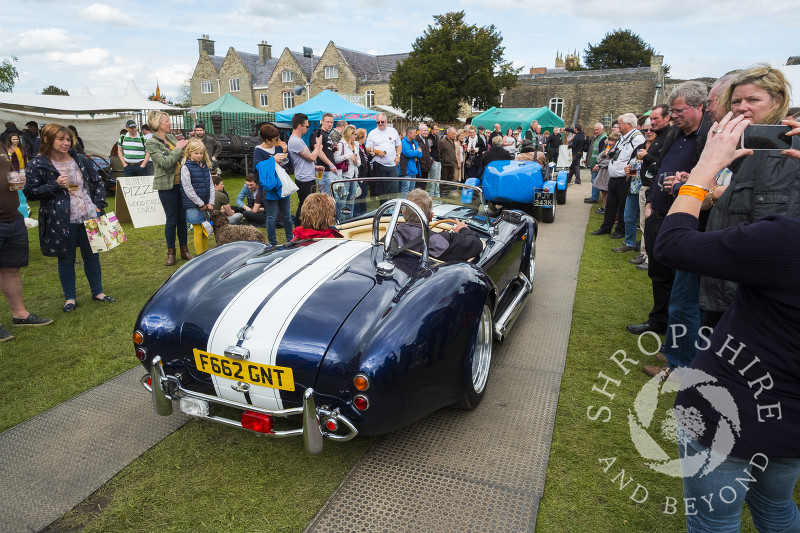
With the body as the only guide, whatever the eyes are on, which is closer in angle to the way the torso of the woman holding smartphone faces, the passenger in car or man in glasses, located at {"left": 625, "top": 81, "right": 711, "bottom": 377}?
the passenger in car

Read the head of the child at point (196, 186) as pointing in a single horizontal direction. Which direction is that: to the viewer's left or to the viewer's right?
to the viewer's right

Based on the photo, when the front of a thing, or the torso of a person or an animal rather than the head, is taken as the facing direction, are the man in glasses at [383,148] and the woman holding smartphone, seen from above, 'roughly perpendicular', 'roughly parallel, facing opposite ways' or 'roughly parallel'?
roughly perpendicular

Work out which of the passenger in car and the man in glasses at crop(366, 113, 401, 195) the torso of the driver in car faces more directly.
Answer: the man in glasses

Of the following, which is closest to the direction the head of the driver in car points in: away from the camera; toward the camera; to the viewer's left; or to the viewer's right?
away from the camera

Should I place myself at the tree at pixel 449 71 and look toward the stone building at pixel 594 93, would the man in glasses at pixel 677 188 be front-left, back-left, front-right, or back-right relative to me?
back-right

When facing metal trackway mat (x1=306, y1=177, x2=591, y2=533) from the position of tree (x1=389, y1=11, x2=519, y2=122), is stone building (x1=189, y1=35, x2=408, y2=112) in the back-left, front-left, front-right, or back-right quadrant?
back-right

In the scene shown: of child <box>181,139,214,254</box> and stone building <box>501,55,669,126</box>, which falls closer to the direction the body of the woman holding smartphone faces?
the child

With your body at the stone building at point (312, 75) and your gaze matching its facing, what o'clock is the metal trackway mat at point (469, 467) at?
The metal trackway mat is roughly at 12 o'clock from the stone building.

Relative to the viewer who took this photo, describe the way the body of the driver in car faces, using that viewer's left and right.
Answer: facing away from the viewer and to the right of the viewer

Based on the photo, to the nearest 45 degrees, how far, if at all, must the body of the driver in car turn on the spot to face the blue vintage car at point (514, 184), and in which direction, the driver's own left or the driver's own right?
approximately 45° to the driver's own left

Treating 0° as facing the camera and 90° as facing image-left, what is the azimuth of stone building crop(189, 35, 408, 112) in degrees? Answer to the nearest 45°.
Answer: approximately 0°
